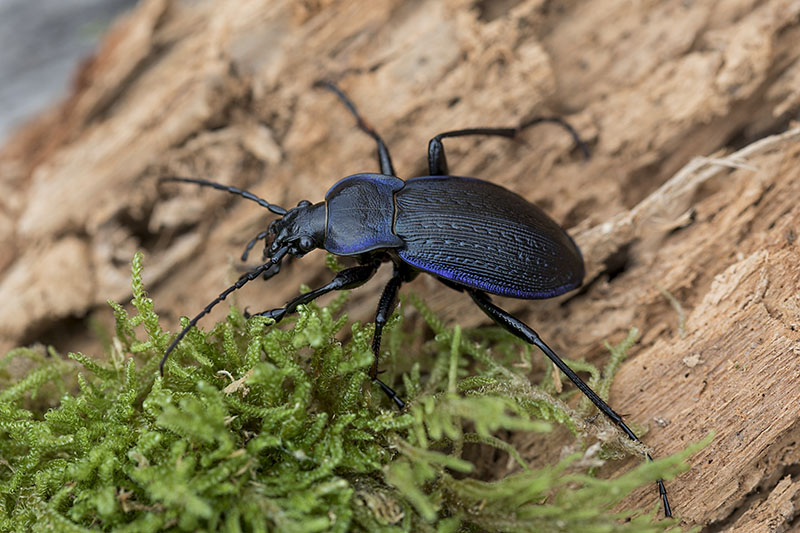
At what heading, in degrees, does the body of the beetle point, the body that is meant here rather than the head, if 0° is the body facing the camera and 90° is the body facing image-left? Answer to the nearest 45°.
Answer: approximately 90°
